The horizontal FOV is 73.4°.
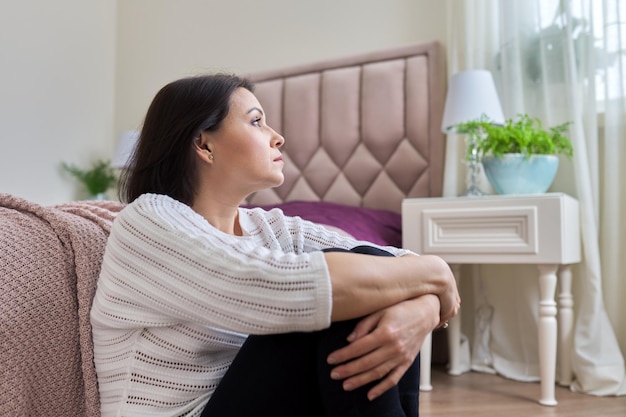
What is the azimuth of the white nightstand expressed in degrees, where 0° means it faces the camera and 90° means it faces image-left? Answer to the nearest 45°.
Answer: approximately 45°

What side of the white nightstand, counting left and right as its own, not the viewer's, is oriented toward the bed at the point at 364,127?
right

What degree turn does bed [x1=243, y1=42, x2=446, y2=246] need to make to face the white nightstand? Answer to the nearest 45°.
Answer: approximately 90° to its left

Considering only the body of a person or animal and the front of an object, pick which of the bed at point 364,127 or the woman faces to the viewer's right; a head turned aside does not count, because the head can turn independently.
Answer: the woman

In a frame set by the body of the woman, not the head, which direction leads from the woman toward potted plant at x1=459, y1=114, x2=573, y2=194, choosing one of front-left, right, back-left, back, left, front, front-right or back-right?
front-left

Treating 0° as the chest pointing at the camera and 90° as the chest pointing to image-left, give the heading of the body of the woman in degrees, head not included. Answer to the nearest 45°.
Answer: approximately 270°

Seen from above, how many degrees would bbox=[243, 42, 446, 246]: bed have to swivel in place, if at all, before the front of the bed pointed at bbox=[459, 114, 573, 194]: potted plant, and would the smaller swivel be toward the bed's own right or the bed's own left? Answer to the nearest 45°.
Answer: approximately 90° to the bed's own left

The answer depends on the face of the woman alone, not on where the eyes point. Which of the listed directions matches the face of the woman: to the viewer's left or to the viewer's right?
to the viewer's right

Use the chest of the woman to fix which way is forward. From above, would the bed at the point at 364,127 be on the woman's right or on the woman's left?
on the woman's left

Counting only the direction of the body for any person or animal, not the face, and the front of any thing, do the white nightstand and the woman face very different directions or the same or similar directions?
very different directions
